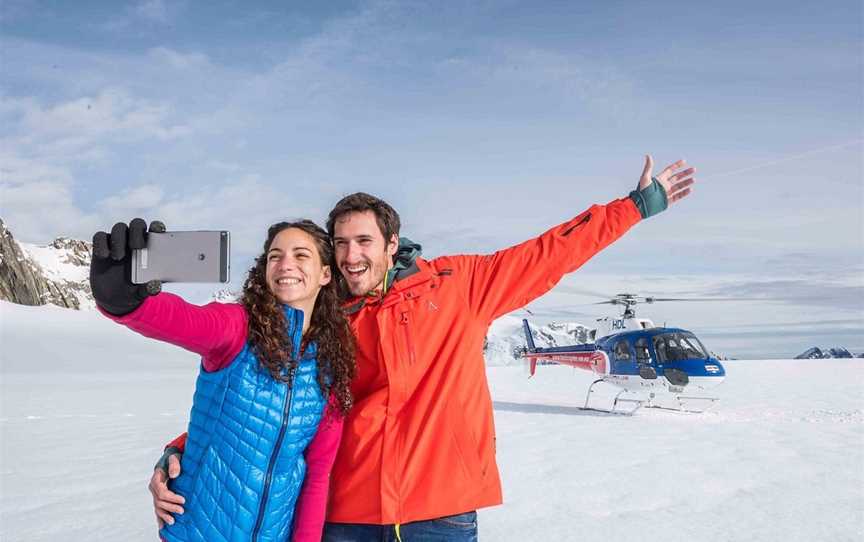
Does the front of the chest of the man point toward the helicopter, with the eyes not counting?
no

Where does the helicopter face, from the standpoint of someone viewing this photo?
facing the viewer and to the right of the viewer

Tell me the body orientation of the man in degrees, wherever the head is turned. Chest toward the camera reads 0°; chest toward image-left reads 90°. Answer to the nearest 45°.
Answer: approximately 45°

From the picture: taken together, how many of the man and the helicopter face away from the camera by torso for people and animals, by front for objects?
0

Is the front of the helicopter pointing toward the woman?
no

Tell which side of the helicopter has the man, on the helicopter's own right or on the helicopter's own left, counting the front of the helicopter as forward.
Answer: on the helicopter's own right

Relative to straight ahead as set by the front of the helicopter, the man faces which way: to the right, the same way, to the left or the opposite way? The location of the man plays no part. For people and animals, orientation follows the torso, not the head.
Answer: to the right

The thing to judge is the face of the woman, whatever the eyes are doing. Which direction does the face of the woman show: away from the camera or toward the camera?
toward the camera

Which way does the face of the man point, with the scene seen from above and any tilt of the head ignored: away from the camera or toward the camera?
toward the camera
